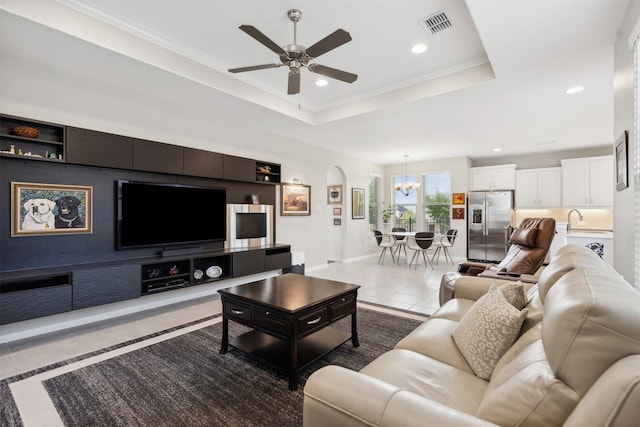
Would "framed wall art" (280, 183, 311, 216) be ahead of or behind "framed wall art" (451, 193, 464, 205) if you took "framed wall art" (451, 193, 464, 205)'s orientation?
ahead

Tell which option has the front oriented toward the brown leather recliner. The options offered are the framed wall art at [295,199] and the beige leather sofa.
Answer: the framed wall art

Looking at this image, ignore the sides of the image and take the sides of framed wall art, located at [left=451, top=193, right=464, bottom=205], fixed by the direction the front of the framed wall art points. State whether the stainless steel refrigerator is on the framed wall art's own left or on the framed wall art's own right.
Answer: on the framed wall art's own left

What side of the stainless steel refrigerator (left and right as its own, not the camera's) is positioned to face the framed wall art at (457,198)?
right

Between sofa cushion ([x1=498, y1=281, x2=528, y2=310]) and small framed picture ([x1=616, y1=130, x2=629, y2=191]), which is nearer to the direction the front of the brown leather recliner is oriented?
the sofa cushion

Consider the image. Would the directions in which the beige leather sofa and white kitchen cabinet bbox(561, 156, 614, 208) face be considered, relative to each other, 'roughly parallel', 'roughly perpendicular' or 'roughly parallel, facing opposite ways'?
roughly perpendicular

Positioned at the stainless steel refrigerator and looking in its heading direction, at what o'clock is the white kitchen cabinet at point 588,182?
The white kitchen cabinet is roughly at 9 o'clock from the stainless steel refrigerator.

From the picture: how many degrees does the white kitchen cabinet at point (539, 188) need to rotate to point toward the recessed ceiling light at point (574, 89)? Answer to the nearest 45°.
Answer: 0° — it already faces it

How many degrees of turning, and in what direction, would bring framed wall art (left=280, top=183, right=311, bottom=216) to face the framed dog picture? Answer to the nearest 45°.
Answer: approximately 90° to its right

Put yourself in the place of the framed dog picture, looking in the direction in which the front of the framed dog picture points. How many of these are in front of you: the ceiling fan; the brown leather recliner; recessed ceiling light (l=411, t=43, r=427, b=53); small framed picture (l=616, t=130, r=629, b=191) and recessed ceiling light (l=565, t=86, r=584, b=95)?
5

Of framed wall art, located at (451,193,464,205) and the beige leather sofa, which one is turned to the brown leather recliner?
the framed wall art

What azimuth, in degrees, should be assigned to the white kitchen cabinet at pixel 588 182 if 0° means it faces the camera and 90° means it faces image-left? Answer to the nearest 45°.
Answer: approximately 0°

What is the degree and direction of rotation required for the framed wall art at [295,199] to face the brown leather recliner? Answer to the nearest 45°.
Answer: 0° — it already faces it

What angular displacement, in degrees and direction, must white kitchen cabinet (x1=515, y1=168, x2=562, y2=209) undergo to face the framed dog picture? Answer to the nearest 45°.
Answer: approximately 45° to its right

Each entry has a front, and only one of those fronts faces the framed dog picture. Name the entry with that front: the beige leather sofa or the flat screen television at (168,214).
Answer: the beige leather sofa

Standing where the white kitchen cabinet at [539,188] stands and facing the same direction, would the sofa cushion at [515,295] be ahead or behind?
ahead

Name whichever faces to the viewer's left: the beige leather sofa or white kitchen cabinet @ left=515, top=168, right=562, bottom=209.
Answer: the beige leather sofa

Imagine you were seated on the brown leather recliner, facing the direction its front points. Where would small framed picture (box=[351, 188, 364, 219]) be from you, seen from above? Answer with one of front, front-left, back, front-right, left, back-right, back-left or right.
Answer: right
